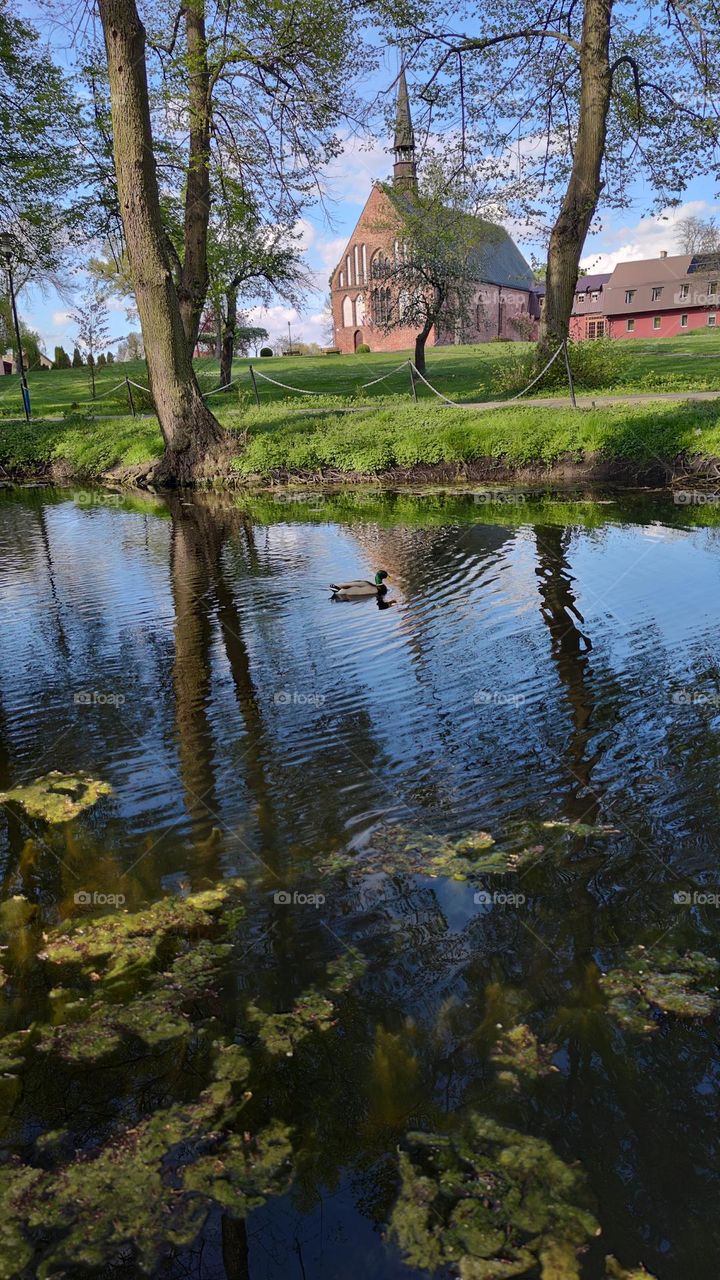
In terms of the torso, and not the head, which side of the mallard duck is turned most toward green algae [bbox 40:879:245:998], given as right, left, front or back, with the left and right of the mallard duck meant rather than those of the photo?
right

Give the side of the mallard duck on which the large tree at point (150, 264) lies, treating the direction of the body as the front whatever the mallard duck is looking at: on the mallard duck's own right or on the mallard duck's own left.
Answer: on the mallard duck's own left

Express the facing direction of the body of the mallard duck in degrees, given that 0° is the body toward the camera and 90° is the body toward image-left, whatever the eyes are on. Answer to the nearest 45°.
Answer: approximately 270°

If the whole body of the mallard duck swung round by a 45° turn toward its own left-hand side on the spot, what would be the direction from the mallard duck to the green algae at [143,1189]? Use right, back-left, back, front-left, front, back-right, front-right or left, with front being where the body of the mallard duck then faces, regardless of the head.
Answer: back-right

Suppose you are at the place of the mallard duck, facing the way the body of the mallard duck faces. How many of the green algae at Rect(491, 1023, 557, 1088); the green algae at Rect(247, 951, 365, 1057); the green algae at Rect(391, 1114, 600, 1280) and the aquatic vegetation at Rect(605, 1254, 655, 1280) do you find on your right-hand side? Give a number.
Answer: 4

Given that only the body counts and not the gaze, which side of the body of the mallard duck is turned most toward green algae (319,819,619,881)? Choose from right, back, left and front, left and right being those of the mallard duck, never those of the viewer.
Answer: right

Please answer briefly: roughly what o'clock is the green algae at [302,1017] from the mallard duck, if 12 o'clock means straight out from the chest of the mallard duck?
The green algae is roughly at 3 o'clock from the mallard duck.

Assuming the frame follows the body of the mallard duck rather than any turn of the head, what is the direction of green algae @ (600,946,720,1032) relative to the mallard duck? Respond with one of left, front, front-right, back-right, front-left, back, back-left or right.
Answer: right

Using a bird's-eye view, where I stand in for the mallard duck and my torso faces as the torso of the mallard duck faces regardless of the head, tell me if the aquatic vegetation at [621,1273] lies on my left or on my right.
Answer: on my right

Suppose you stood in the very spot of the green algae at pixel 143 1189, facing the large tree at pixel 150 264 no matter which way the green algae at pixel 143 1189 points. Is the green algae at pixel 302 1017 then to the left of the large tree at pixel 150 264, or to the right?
right

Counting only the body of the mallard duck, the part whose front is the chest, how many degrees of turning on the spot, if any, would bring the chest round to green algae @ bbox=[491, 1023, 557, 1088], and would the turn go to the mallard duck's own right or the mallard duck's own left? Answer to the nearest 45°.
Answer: approximately 90° to the mallard duck's own right

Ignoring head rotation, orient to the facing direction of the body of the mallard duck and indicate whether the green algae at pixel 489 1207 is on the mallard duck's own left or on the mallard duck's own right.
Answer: on the mallard duck's own right
